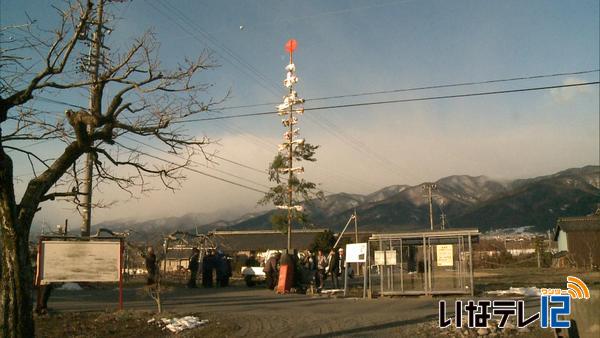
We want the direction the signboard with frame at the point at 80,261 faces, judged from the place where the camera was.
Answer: facing the viewer

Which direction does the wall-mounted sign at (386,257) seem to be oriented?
toward the camera

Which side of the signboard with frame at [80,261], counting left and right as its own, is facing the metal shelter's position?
left

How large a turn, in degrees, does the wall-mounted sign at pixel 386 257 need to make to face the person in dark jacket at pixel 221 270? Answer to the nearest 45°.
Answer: approximately 135° to its right

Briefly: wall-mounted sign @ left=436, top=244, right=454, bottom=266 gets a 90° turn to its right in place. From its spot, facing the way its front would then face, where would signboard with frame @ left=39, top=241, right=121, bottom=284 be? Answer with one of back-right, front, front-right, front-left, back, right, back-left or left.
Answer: front-left

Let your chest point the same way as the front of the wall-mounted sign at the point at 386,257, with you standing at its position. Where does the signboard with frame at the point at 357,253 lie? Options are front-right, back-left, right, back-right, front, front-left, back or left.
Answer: right

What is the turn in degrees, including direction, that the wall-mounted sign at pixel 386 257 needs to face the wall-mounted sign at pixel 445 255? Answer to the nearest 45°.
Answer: approximately 90° to its left

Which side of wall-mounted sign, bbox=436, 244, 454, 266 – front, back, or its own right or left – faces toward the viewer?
front
